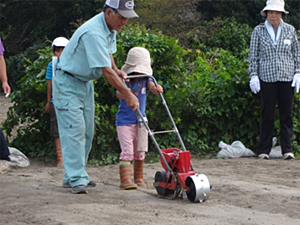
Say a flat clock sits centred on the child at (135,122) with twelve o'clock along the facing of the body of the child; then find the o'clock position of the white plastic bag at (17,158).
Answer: The white plastic bag is roughly at 6 o'clock from the child.

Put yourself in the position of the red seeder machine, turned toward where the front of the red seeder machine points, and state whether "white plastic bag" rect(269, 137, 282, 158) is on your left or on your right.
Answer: on your left

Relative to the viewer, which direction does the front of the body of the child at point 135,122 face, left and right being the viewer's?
facing the viewer and to the right of the viewer

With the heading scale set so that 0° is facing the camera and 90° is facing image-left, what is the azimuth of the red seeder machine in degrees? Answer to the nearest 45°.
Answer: approximately 315°

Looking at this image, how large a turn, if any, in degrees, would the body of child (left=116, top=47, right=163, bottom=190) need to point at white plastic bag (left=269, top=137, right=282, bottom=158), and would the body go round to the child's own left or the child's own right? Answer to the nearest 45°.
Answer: approximately 90° to the child's own left

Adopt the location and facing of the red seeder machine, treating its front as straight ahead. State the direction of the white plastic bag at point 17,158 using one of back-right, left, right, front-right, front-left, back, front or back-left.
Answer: back
